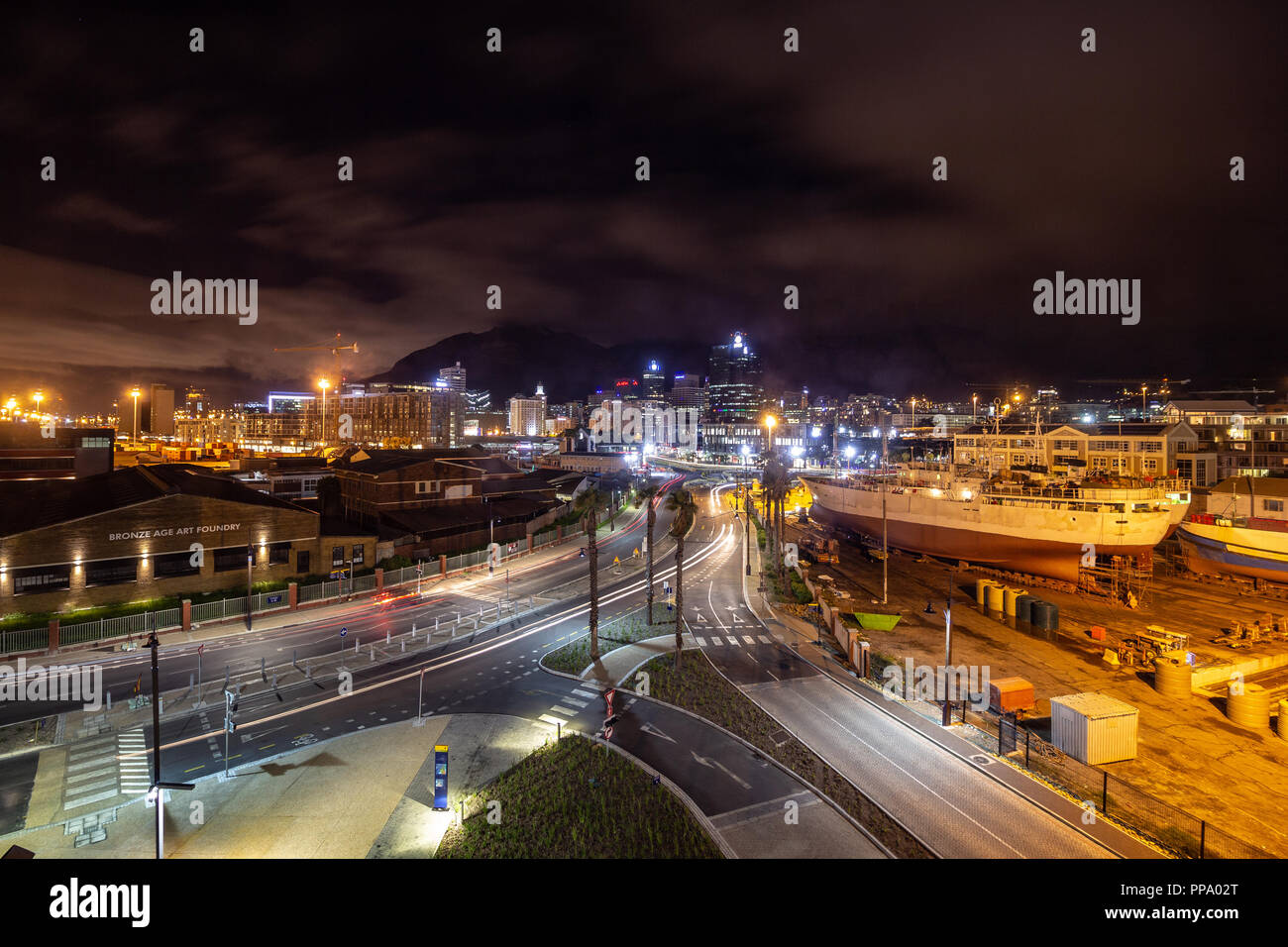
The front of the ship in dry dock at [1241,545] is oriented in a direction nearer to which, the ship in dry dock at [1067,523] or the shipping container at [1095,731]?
the ship in dry dock

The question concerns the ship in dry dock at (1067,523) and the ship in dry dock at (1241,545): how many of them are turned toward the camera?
0

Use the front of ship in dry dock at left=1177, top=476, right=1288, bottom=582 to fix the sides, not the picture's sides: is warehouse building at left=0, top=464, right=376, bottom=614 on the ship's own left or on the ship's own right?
on the ship's own left

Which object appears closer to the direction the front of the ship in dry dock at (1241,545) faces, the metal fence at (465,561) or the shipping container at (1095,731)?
the metal fence

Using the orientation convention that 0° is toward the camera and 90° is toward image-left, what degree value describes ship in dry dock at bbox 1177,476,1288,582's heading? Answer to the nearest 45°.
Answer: approximately 90°

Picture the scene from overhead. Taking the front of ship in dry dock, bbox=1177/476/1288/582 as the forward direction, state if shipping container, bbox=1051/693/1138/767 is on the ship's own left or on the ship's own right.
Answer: on the ship's own left

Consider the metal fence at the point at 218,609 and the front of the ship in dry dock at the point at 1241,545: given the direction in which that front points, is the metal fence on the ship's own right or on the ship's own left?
on the ship's own left

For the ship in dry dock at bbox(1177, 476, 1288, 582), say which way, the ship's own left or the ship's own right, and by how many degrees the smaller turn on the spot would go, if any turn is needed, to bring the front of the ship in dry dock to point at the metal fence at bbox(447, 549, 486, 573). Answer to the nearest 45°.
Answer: approximately 45° to the ship's own left

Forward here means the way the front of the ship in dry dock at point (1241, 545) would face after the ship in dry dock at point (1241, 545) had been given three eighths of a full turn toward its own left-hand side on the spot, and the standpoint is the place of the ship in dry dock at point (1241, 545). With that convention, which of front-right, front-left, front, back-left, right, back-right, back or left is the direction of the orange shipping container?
front-right
